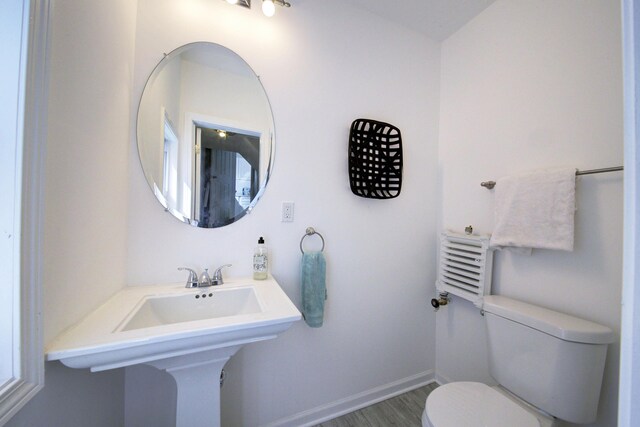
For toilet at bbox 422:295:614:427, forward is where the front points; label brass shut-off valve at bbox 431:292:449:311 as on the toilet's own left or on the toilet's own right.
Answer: on the toilet's own right

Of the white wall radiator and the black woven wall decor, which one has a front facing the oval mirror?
the white wall radiator

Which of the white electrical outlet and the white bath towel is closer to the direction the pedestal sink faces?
the white bath towel

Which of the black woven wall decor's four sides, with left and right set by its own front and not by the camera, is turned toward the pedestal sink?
right

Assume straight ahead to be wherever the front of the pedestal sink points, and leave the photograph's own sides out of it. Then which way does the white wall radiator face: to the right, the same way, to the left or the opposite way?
to the right
